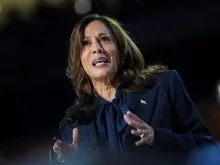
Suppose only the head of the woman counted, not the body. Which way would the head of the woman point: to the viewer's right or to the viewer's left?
to the viewer's left
